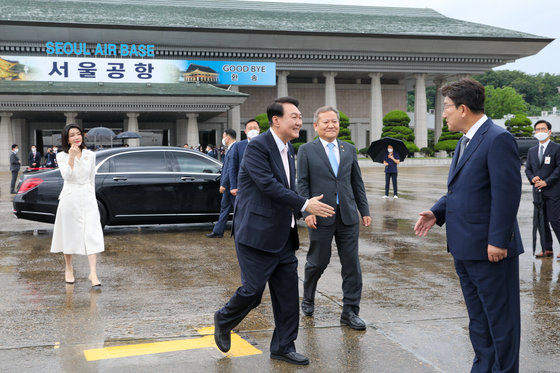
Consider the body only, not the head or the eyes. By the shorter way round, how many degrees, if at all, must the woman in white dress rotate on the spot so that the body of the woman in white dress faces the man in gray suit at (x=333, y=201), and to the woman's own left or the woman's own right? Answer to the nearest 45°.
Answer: approximately 45° to the woman's own left

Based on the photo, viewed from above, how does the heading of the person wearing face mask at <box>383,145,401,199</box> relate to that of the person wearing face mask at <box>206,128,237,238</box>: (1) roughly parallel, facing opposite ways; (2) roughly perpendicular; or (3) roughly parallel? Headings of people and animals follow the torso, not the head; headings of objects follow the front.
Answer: roughly perpendicular

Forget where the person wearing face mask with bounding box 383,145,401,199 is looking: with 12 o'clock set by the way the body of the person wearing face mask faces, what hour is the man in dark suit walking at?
The man in dark suit walking is roughly at 12 o'clock from the person wearing face mask.

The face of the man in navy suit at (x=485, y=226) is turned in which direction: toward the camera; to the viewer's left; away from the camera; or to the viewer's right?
to the viewer's left
